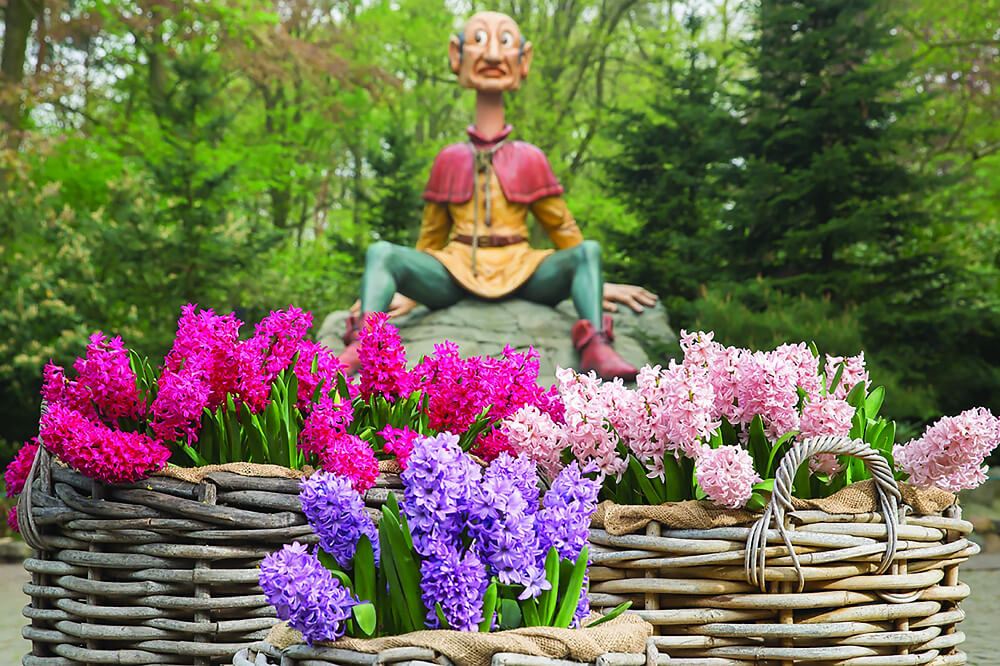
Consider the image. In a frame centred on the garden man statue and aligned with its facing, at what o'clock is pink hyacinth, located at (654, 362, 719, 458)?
The pink hyacinth is roughly at 12 o'clock from the garden man statue.

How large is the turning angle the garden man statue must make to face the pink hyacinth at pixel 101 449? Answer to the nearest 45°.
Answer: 0° — it already faces it

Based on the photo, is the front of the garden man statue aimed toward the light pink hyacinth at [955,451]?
yes

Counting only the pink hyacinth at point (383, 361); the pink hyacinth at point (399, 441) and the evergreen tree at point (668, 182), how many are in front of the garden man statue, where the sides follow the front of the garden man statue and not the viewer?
2

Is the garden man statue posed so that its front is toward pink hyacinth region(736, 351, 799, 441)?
yes

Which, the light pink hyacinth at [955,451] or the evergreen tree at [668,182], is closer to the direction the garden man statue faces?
the light pink hyacinth

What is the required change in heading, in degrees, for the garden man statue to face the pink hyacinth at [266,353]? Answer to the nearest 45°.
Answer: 0° — it already faces it

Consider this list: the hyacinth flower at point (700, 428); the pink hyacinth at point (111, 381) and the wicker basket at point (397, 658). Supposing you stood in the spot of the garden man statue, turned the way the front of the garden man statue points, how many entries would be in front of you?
3

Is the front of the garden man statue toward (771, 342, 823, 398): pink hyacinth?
yes

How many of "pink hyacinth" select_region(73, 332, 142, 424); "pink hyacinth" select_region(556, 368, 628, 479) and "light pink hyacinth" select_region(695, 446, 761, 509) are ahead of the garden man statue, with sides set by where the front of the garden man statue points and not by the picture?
3

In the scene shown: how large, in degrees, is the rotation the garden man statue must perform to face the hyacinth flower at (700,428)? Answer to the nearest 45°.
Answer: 0° — it already faces it

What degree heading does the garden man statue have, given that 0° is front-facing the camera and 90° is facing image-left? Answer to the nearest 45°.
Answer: approximately 0°
